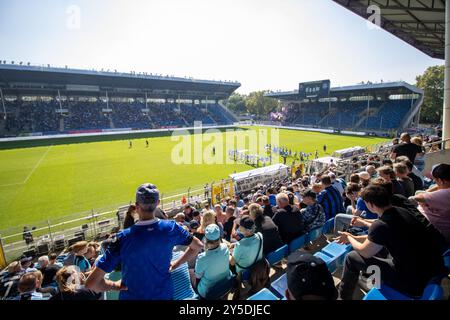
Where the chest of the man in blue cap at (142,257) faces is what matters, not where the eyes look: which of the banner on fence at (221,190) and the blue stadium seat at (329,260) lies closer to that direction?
the banner on fence

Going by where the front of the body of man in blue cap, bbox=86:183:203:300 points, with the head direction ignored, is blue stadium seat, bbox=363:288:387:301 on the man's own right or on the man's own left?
on the man's own right

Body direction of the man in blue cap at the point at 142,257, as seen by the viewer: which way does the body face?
away from the camera

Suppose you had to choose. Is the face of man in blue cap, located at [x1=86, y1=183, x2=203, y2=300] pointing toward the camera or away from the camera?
away from the camera

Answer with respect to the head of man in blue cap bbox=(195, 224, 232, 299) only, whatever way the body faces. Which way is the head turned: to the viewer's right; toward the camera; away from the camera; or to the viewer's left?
away from the camera
